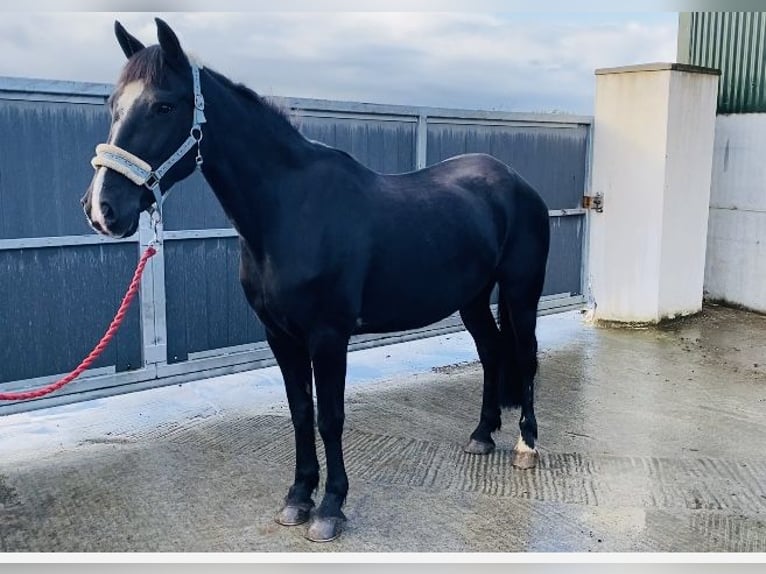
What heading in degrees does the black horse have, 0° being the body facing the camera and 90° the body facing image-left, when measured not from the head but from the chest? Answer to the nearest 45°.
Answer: approximately 45°

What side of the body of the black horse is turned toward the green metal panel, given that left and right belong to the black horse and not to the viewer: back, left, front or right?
back

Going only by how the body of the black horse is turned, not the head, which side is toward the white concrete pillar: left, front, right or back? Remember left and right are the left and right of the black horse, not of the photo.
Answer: back

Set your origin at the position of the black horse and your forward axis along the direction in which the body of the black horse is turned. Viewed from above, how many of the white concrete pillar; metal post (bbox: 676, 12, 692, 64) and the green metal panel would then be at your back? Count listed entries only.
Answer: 3

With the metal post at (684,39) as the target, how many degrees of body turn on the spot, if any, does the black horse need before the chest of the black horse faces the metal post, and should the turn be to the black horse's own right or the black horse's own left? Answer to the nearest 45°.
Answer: approximately 180°
